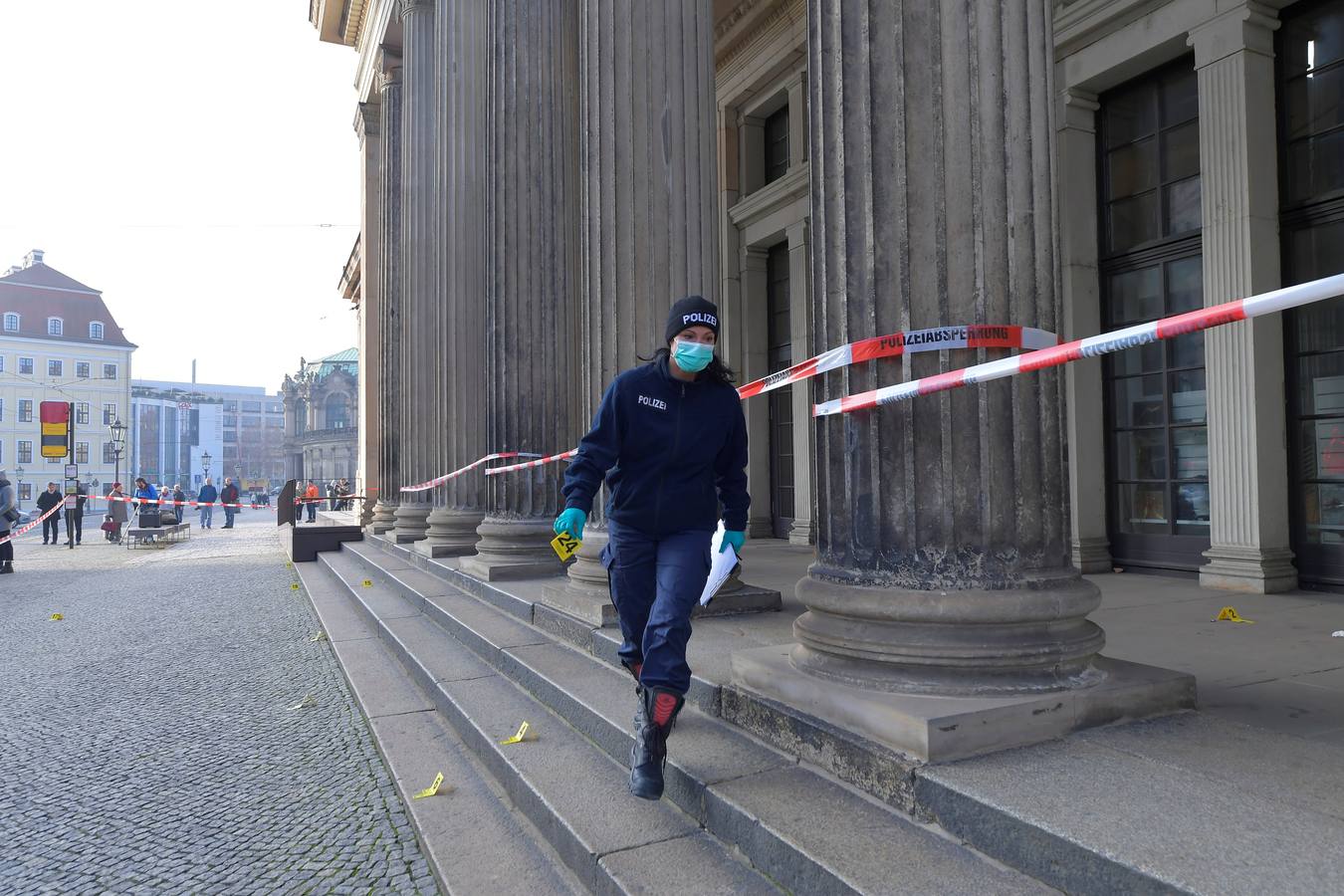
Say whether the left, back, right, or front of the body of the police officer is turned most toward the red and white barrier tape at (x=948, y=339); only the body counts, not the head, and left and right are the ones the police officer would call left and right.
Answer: left

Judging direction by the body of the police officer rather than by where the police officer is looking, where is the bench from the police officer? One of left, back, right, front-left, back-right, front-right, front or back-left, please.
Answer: back-right

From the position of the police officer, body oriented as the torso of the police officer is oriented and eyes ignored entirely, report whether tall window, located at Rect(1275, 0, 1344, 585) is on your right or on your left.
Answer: on your left

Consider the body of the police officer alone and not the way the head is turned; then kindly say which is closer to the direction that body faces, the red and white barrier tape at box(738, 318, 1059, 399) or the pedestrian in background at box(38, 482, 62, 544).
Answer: the red and white barrier tape

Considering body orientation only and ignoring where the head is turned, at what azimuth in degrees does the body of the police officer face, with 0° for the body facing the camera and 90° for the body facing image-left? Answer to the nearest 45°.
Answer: approximately 0°

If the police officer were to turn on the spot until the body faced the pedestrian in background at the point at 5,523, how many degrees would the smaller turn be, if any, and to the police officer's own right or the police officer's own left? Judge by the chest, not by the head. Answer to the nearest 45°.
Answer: approximately 135° to the police officer's own right

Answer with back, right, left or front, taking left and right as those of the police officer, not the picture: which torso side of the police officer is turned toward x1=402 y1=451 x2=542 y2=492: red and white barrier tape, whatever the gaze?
back

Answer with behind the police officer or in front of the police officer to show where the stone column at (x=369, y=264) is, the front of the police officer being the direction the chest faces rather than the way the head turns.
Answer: behind

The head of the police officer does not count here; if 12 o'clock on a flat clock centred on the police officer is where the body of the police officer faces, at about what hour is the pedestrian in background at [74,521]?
The pedestrian in background is roughly at 5 o'clock from the police officer.

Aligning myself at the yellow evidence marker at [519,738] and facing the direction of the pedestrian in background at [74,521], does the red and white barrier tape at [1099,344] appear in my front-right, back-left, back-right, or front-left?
back-right

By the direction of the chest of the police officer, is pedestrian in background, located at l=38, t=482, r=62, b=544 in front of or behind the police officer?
behind

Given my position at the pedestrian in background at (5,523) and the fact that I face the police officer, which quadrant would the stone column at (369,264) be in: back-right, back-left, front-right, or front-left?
back-left
